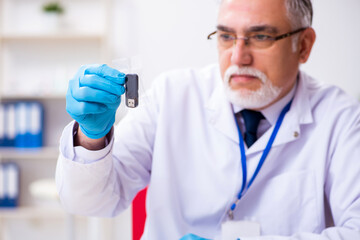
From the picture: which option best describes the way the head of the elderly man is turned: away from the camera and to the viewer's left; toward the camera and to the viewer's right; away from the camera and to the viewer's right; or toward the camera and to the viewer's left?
toward the camera and to the viewer's left

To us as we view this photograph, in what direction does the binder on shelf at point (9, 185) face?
facing the viewer

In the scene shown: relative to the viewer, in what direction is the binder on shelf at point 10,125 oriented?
toward the camera

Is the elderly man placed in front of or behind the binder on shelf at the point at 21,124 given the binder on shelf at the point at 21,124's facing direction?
in front

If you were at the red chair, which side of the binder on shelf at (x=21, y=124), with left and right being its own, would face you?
front

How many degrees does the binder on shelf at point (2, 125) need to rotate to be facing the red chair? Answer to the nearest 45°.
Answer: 0° — it already faces it

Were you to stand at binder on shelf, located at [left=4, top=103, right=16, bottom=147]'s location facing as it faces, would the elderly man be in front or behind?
in front

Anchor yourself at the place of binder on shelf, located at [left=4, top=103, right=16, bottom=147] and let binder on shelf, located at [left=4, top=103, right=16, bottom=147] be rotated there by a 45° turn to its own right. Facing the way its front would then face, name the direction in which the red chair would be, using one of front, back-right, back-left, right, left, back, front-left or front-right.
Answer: front-left

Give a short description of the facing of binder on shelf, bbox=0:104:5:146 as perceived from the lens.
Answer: facing the viewer
